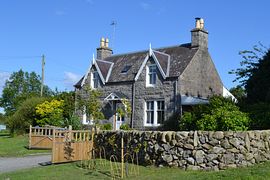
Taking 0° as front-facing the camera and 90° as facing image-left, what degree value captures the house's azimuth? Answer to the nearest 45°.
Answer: approximately 45°

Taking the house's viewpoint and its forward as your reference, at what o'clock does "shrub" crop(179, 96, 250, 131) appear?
The shrub is roughly at 10 o'clock from the house.

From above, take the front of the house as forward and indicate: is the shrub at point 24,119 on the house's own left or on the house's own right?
on the house's own right

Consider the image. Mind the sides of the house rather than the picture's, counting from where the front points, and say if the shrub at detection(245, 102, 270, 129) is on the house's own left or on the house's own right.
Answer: on the house's own left

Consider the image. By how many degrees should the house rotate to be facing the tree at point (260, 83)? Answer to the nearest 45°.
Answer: approximately 90° to its left

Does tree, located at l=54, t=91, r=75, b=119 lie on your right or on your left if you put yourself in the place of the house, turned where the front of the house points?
on your right
